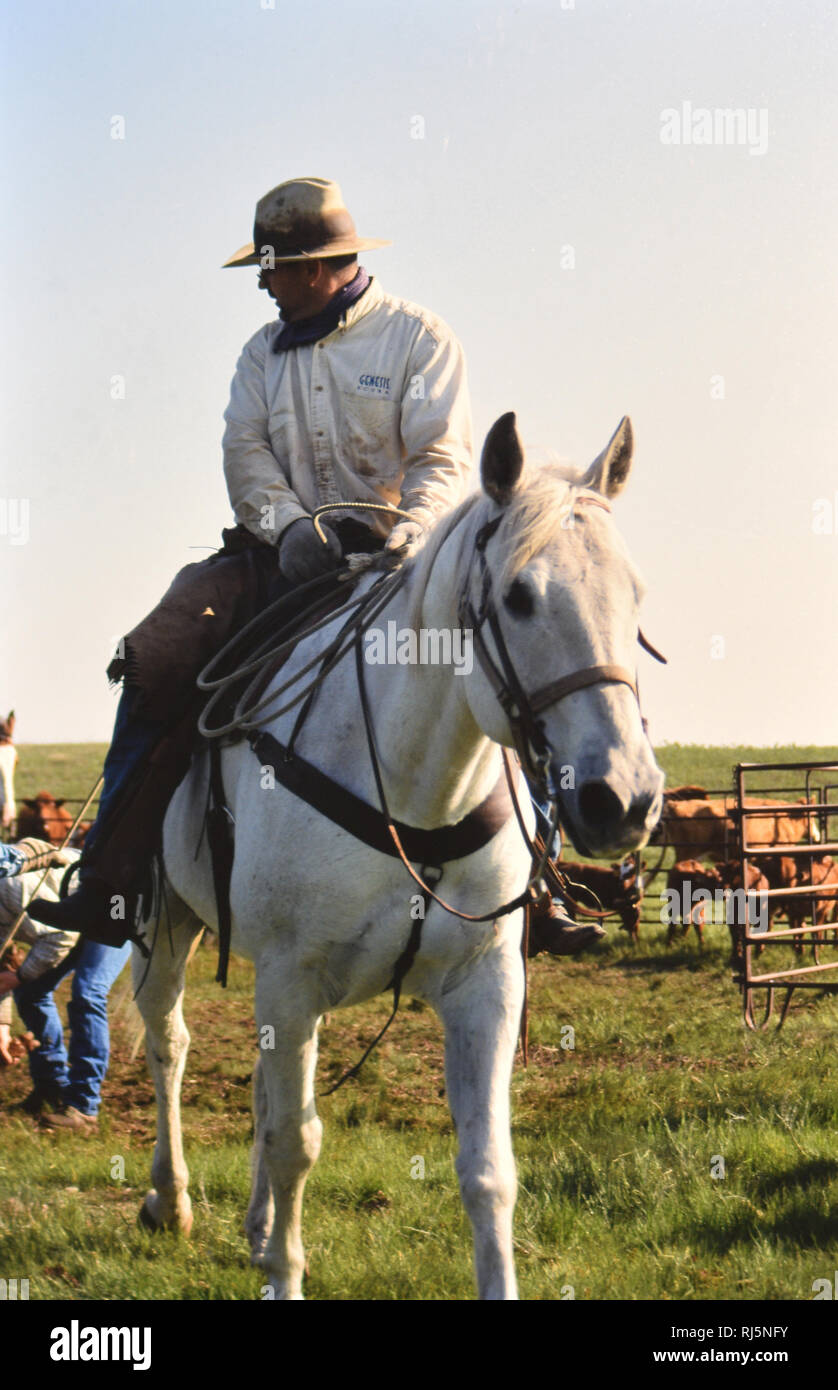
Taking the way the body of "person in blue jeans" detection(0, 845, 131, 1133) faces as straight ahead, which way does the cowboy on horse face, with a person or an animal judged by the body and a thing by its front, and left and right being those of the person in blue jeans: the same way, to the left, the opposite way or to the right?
to the left

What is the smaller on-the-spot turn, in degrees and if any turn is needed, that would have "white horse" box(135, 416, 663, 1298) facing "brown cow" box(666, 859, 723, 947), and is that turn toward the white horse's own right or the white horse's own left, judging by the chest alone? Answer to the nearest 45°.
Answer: approximately 135° to the white horse's own left

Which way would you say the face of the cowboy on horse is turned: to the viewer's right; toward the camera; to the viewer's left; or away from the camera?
to the viewer's left

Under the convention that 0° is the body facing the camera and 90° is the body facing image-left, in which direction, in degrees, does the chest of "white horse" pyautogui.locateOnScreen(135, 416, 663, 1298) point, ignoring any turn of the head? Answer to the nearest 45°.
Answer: approximately 315°
